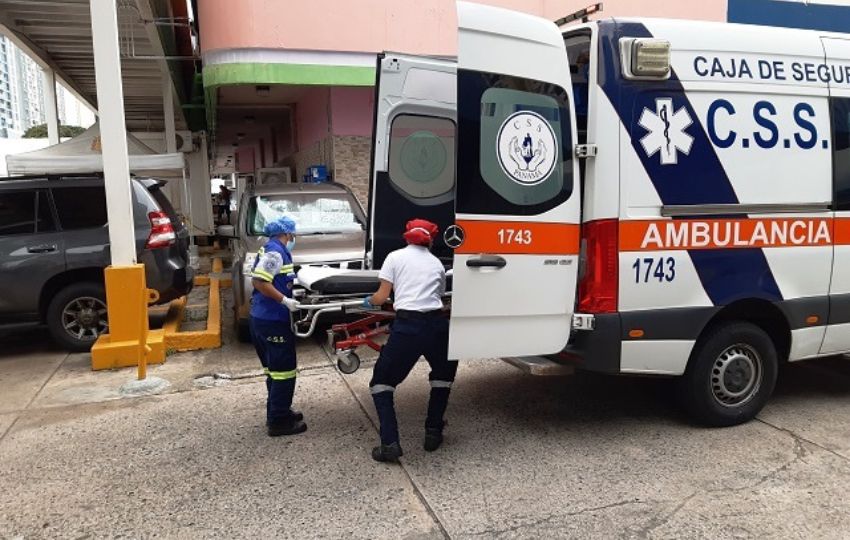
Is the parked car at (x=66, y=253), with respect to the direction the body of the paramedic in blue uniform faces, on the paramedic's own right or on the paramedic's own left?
on the paramedic's own left

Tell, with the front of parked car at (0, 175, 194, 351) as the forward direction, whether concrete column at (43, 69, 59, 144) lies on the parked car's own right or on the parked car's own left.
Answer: on the parked car's own right

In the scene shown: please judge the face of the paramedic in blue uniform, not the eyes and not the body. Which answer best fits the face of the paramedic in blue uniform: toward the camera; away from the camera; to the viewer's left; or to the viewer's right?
to the viewer's right

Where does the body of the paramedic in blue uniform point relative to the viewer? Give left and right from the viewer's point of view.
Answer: facing to the right of the viewer

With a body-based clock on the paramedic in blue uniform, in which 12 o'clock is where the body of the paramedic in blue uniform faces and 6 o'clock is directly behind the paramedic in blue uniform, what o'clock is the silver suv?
The silver suv is roughly at 9 o'clock from the paramedic in blue uniform.

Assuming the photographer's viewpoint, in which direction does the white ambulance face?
facing away from the viewer and to the right of the viewer

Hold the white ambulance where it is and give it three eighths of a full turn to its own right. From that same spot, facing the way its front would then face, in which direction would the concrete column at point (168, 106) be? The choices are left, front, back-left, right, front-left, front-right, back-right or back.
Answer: back-right

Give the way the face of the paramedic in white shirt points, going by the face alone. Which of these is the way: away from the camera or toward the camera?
away from the camera

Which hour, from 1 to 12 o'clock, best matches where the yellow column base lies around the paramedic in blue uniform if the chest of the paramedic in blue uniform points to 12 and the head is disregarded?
The yellow column base is roughly at 8 o'clock from the paramedic in blue uniform.

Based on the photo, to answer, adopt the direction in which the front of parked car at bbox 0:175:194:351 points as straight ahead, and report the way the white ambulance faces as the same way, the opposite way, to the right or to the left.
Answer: the opposite way

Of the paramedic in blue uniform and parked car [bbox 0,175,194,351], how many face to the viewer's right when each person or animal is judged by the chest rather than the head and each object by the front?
1

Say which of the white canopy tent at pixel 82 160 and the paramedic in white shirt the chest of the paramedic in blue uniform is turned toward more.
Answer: the paramedic in white shirt

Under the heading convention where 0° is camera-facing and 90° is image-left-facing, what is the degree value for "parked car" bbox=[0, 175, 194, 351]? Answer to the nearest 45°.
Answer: approximately 90°

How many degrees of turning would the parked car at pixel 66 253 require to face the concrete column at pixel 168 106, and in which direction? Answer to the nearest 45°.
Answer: approximately 90° to its right

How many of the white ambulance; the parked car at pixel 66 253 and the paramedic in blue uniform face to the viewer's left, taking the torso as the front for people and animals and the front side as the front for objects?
1
